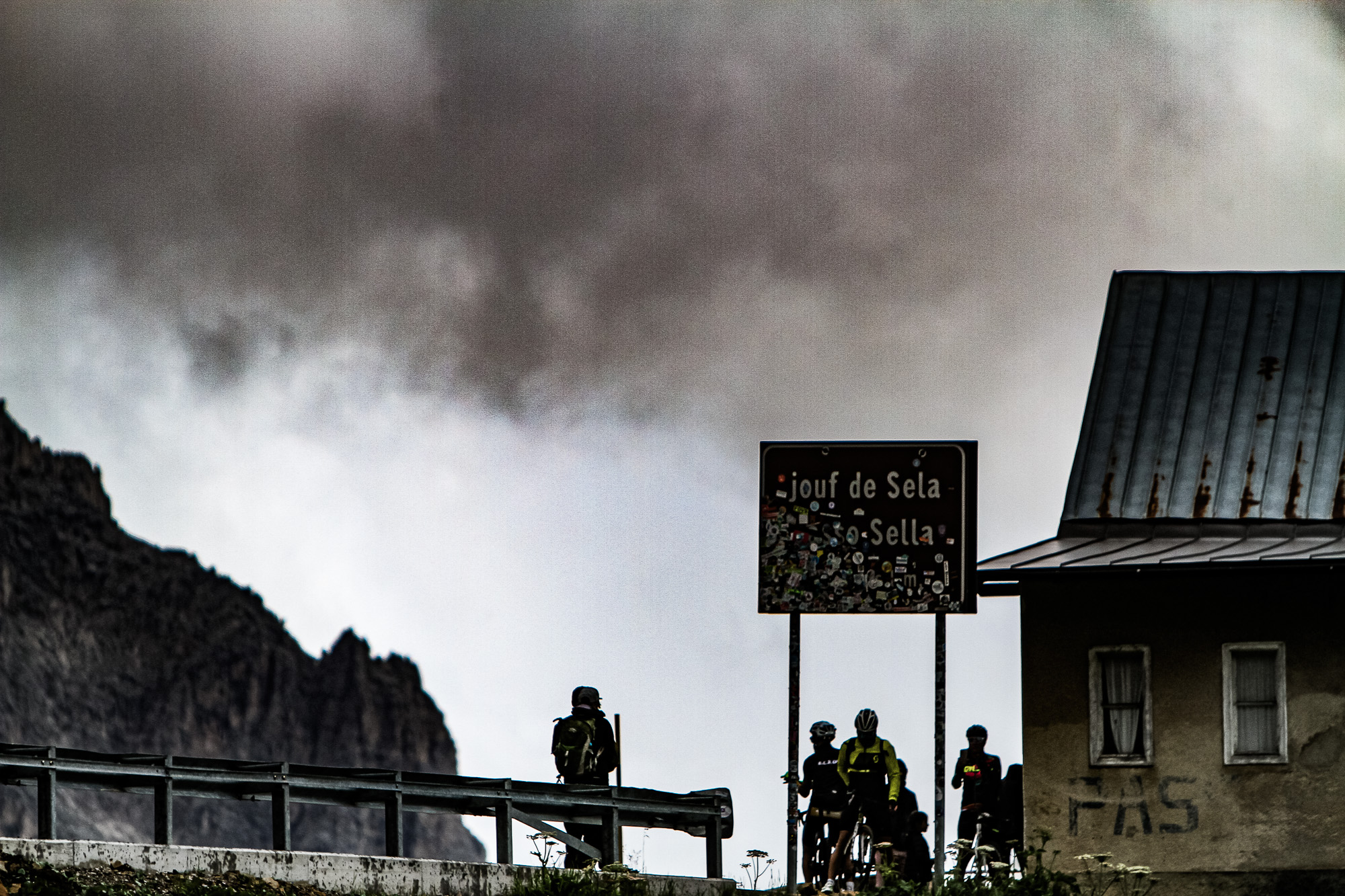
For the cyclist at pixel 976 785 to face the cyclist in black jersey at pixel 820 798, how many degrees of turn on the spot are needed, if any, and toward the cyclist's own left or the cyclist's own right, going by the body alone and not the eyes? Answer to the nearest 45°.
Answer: approximately 45° to the cyclist's own right

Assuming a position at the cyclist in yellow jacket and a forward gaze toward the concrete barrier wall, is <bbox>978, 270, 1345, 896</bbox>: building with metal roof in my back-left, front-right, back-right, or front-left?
back-left

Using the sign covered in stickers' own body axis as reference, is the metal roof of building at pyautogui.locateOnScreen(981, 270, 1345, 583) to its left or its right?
on its left

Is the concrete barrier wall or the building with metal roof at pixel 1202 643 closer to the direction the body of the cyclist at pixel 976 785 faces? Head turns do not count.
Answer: the concrete barrier wall

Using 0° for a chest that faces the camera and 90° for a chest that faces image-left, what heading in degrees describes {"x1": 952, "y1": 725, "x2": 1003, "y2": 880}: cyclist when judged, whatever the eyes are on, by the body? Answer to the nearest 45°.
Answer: approximately 0°

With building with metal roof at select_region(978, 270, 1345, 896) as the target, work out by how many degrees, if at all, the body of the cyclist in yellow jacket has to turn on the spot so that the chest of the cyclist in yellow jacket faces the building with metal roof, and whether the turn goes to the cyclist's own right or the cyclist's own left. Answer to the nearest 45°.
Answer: approximately 135° to the cyclist's own left
